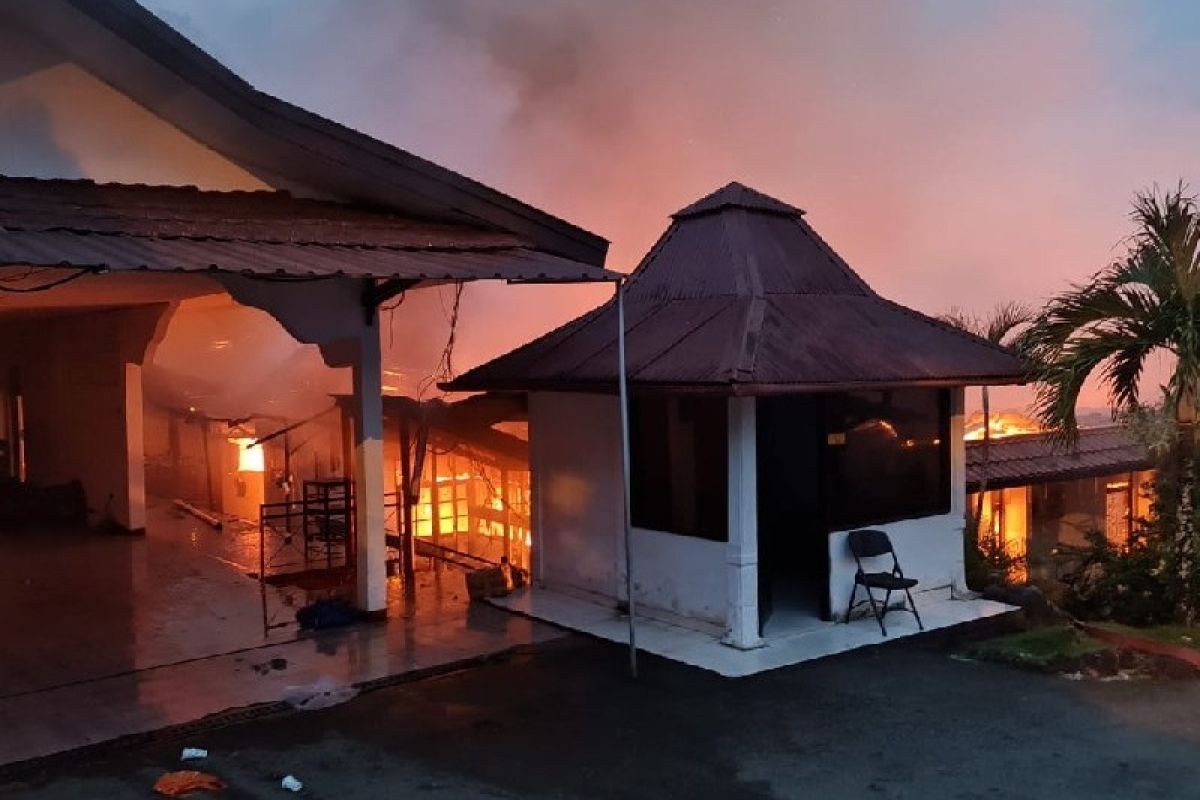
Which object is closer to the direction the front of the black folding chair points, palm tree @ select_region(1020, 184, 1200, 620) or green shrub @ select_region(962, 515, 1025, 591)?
the palm tree

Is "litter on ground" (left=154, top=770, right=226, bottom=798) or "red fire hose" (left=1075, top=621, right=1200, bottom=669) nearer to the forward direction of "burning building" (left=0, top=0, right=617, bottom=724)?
the litter on ground

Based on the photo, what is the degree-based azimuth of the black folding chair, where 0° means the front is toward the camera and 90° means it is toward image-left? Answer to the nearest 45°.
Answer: approximately 315°

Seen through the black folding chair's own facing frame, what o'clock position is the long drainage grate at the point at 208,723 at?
The long drainage grate is roughly at 3 o'clock from the black folding chair.

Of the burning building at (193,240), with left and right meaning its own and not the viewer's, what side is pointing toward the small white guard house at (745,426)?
left

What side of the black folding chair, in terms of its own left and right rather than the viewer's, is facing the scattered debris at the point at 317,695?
right

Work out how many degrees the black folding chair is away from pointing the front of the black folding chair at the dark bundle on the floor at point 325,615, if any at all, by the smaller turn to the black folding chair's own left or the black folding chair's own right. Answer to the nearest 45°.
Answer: approximately 135° to the black folding chair's own right
